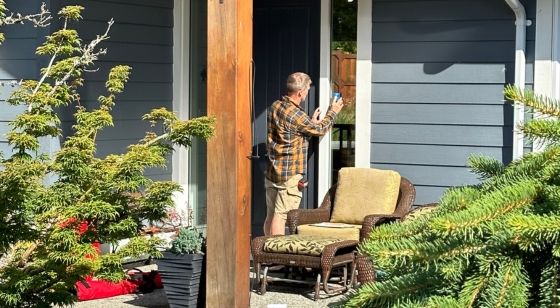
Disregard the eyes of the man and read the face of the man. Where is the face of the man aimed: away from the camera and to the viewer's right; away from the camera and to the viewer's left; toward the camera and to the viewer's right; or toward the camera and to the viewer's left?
away from the camera and to the viewer's right

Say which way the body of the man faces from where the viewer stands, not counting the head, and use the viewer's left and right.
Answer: facing away from the viewer and to the right of the viewer

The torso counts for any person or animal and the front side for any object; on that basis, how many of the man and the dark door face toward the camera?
1

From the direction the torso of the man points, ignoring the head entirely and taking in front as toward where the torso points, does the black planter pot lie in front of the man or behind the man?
behind

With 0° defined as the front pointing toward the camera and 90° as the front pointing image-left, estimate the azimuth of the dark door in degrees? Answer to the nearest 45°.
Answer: approximately 0°

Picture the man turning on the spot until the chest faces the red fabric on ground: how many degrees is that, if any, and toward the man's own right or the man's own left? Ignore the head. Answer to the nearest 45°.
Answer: approximately 180°
